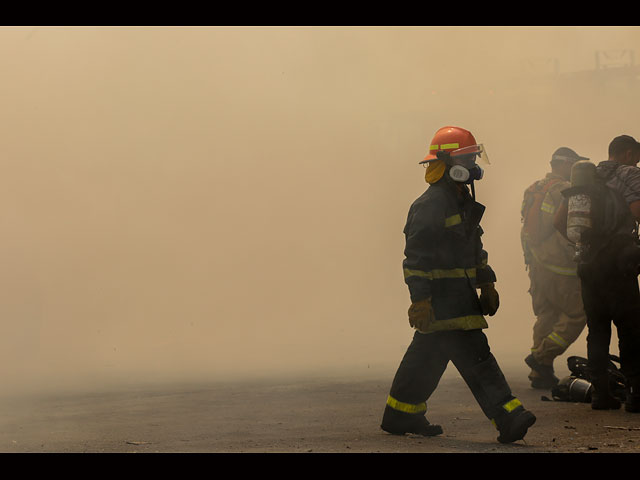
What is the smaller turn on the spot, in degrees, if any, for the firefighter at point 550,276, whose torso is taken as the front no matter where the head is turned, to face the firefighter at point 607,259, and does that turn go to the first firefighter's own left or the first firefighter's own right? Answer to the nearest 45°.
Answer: approximately 90° to the first firefighter's own right

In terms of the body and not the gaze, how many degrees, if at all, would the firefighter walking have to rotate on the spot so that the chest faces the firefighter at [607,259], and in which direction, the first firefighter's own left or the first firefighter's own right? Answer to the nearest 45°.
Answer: approximately 45° to the first firefighter's own left

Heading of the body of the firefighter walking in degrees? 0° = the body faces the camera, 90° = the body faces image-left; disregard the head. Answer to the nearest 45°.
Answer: approximately 270°

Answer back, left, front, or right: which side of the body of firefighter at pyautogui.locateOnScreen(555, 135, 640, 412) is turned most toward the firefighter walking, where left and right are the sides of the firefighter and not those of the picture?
back

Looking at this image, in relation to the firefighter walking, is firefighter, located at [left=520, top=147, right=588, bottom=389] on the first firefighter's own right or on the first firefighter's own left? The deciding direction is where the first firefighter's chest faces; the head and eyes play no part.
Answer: on the first firefighter's own left

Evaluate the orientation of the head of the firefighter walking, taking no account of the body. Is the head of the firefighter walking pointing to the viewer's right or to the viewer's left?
to the viewer's right

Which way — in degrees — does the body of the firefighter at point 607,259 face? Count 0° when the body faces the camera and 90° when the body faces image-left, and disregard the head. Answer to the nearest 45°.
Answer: approximately 225°
